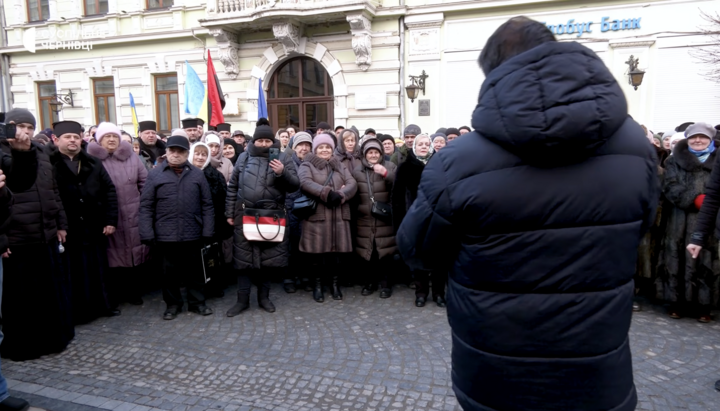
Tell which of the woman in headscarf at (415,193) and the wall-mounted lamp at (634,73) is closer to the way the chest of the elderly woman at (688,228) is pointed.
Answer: the woman in headscarf

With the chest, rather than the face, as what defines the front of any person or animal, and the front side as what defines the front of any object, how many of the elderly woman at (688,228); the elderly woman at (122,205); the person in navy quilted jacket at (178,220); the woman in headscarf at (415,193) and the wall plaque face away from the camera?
0

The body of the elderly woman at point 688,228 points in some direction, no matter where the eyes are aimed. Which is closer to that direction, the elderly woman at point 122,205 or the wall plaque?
the elderly woman

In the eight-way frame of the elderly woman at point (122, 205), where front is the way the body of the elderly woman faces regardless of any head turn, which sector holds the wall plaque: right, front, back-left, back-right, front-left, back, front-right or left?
back-left

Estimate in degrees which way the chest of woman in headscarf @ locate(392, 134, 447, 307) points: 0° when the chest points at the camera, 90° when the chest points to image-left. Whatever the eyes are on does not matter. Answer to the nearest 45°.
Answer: approximately 0°

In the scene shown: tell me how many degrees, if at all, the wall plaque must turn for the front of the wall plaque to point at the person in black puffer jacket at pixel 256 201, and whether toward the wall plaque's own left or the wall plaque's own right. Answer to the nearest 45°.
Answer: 0° — it already faces them

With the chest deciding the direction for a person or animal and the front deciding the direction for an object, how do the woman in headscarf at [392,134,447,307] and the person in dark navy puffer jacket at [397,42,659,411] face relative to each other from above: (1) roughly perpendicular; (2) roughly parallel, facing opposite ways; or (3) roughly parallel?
roughly parallel, facing opposite ways

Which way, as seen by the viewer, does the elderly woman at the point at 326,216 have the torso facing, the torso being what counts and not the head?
toward the camera

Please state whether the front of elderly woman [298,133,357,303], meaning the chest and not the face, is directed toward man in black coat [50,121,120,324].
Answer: no

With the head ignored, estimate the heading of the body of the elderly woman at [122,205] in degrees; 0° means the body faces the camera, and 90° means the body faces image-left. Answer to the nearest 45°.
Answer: approximately 0°

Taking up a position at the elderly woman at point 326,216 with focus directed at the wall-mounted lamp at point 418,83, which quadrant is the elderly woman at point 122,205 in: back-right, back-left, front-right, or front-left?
back-left

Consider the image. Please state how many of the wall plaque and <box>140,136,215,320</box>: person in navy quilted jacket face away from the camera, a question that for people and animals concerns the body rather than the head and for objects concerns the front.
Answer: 0

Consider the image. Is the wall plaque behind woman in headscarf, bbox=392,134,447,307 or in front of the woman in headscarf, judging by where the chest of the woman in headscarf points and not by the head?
behind

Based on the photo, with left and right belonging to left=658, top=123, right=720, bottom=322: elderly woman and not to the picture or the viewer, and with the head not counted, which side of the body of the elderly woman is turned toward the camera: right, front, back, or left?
front

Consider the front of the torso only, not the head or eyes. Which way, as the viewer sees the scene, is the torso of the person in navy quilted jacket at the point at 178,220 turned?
toward the camera
